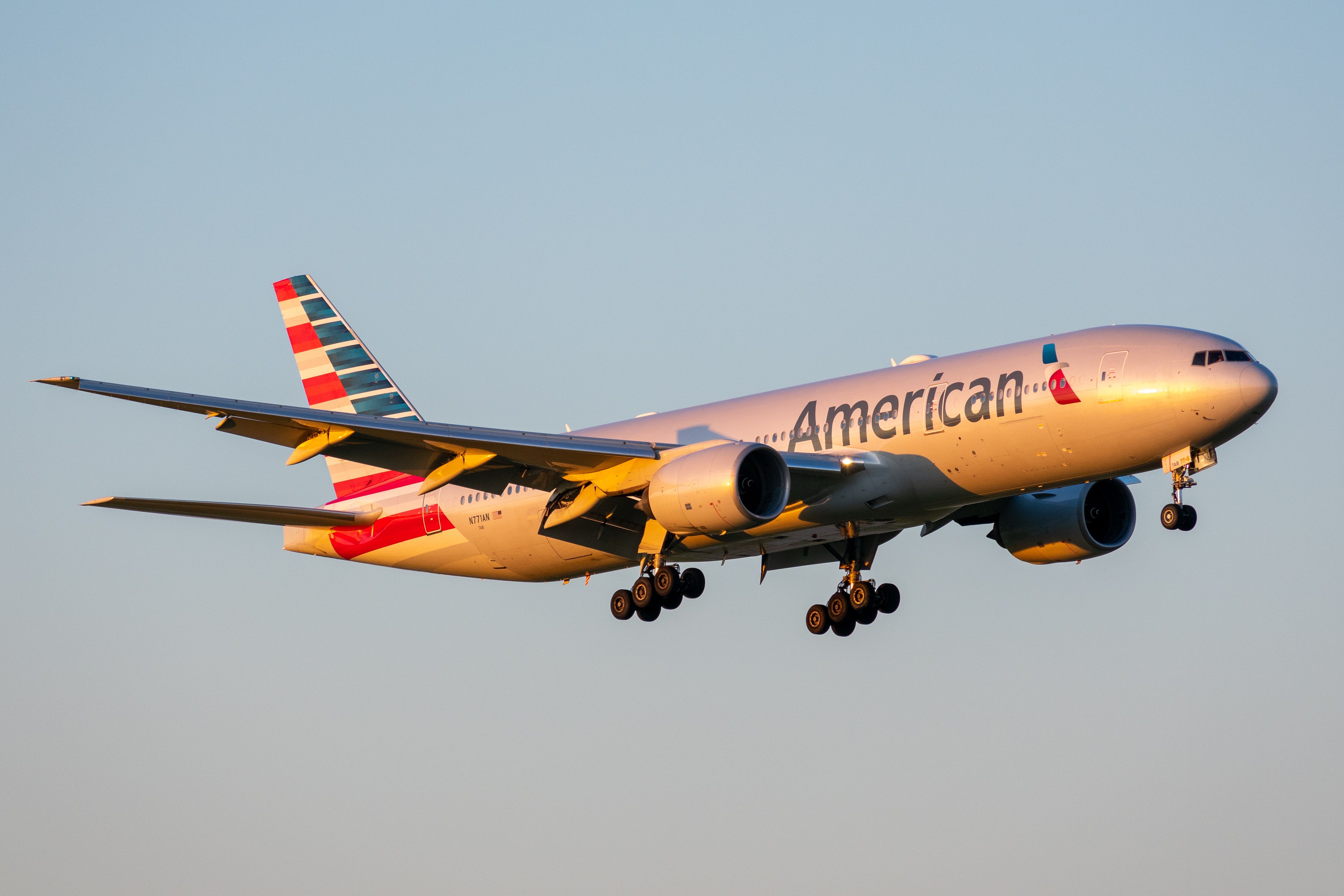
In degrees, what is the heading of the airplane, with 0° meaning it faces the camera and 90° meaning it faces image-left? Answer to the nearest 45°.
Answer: approximately 315°
